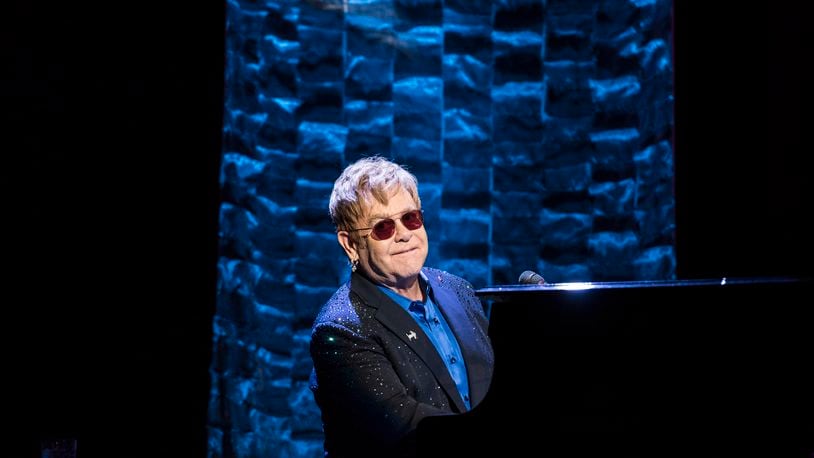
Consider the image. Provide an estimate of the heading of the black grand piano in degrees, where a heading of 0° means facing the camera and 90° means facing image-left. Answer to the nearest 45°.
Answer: approximately 90°
